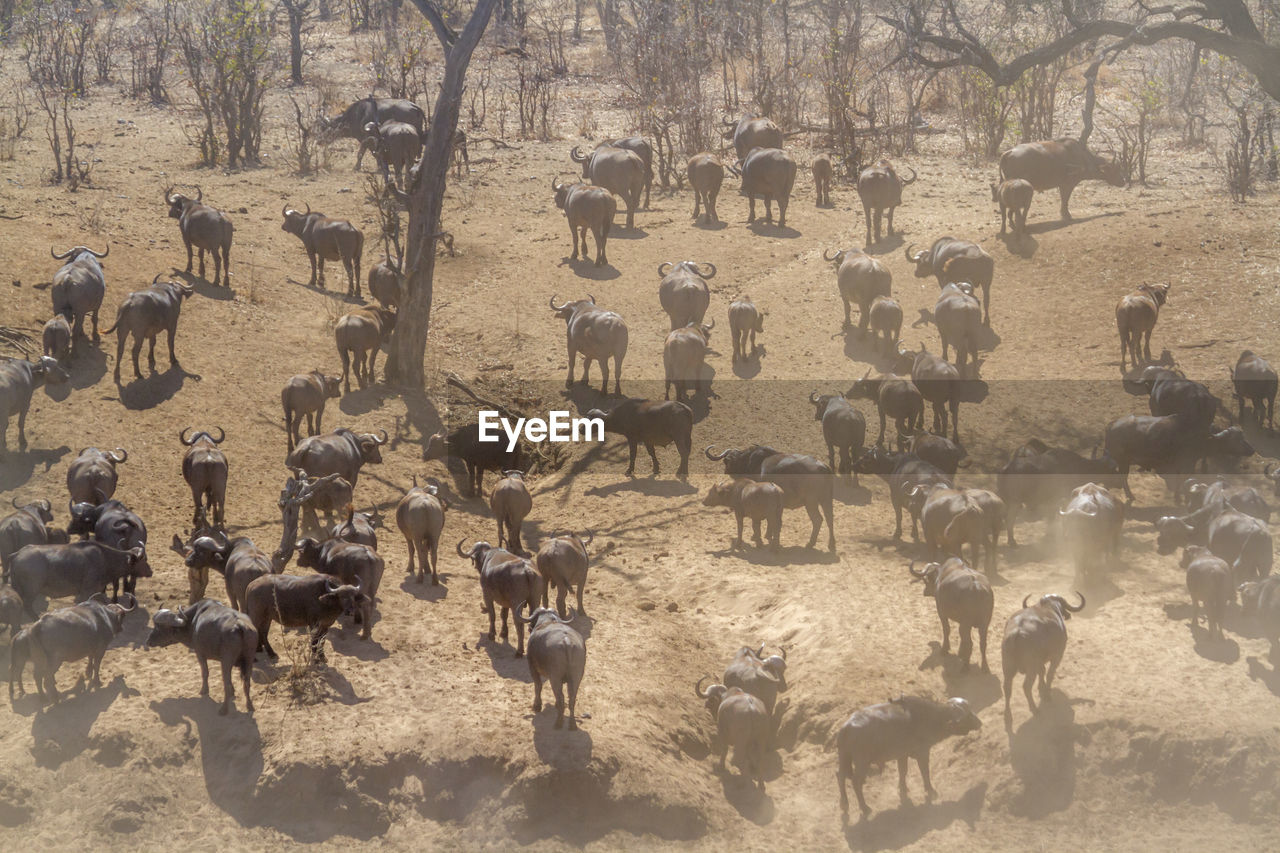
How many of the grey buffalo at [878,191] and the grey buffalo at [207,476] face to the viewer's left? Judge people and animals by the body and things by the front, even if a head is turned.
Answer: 0

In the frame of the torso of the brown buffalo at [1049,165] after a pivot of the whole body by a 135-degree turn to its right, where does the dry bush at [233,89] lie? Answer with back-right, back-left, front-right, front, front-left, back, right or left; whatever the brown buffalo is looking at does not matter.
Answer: front-right

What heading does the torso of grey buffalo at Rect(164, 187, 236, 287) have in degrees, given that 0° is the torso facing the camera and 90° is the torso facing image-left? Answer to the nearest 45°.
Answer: approximately 135°

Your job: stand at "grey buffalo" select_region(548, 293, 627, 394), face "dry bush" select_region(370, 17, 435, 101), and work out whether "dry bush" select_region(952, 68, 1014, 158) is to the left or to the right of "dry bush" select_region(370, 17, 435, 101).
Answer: right

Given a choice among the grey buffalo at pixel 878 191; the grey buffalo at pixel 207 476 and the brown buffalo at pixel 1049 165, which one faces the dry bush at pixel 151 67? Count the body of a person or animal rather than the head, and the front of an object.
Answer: the grey buffalo at pixel 207 476

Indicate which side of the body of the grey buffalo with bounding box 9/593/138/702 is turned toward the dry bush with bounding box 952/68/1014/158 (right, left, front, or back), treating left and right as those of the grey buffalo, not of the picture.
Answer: front

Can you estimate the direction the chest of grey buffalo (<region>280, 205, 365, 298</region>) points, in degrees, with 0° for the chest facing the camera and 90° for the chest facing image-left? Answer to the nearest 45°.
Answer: approximately 135°

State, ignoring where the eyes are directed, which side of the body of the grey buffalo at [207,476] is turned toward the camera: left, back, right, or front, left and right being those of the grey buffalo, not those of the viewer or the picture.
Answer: back

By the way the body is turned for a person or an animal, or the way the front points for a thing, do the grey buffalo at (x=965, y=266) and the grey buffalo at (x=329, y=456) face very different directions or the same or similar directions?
very different directions

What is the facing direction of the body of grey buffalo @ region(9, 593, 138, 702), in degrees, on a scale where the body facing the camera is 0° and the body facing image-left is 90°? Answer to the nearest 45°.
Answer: approximately 225°

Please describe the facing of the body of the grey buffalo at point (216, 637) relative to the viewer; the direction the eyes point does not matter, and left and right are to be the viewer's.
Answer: facing away from the viewer and to the left of the viewer

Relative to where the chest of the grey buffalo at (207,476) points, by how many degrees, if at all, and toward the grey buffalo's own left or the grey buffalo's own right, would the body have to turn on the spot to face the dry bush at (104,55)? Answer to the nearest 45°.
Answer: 0° — it already faces it

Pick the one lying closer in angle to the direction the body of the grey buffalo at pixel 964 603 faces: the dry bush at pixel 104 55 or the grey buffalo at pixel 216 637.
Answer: the dry bush

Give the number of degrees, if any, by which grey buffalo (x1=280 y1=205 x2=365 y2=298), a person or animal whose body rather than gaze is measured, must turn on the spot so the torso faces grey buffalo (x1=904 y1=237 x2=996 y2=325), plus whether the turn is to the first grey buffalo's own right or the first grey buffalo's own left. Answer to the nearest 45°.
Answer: approximately 135° to the first grey buffalo's own right

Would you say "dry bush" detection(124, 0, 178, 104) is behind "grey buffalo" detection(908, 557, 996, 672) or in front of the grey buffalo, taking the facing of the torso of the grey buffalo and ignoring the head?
in front

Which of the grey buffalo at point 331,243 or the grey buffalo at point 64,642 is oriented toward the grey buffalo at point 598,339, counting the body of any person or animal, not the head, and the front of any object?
the grey buffalo at point 64,642

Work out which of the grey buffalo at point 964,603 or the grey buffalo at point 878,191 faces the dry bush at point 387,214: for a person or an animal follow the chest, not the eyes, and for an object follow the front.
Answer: the grey buffalo at point 964,603

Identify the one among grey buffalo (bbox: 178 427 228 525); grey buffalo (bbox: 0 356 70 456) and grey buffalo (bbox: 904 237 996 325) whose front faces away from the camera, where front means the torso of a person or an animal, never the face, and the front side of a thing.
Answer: grey buffalo (bbox: 178 427 228 525)

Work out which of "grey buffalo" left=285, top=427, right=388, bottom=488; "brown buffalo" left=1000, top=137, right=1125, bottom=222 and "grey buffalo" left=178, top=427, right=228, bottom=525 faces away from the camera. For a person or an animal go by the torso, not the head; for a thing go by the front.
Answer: "grey buffalo" left=178, top=427, right=228, bottom=525

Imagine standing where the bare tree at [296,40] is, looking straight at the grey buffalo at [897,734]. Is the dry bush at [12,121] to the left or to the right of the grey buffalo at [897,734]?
right

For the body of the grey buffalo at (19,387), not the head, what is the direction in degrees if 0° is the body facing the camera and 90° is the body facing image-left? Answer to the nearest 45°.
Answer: approximately 270°

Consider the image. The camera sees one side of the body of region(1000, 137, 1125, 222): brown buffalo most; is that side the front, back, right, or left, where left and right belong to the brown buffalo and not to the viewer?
right

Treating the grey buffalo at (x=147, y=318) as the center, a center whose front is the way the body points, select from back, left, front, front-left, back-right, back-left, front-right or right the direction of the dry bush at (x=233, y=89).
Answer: front-left
